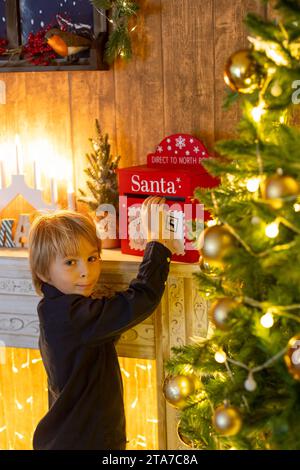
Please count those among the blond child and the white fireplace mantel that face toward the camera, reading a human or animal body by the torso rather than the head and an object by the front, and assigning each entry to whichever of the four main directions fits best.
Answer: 1

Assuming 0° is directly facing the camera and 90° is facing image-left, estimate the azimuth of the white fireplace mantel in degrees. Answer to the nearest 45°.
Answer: approximately 0°

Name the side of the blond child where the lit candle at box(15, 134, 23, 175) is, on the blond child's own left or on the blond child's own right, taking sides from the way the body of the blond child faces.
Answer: on the blond child's own left

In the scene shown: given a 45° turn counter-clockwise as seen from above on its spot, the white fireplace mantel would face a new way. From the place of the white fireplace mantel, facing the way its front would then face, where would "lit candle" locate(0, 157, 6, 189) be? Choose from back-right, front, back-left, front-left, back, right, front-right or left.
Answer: back

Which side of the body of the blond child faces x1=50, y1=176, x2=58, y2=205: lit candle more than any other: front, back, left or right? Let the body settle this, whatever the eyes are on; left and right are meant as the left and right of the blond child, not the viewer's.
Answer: left

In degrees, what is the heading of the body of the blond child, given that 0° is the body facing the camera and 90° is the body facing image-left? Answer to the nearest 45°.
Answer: approximately 270°
